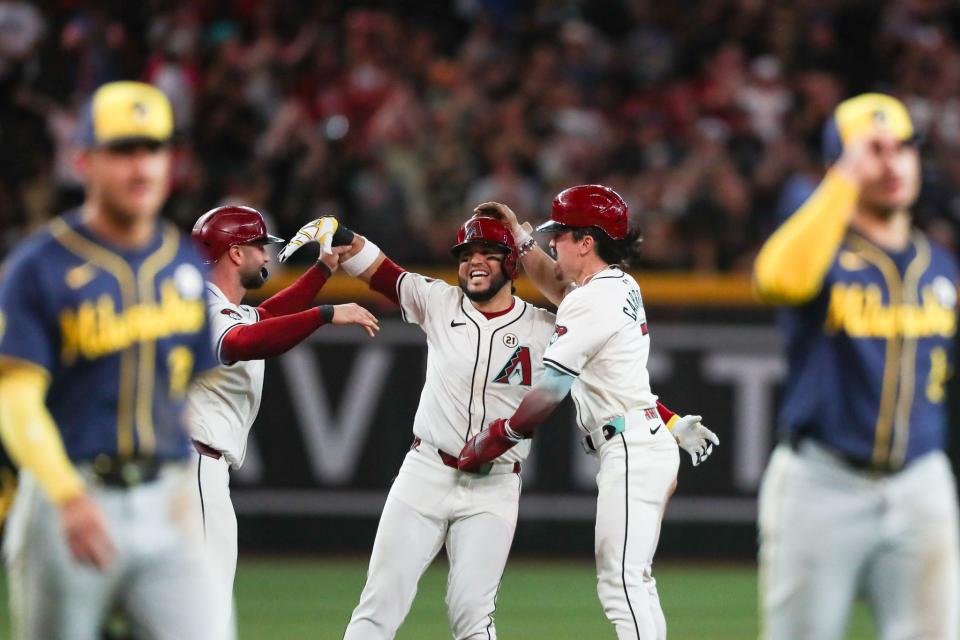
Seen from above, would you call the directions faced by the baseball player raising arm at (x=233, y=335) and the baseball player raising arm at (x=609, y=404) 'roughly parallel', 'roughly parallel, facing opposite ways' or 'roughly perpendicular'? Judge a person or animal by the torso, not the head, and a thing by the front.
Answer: roughly parallel, facing opposite ways

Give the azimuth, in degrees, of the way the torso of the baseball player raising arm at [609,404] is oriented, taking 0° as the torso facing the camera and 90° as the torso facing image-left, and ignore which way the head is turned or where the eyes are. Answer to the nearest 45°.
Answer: approximately 90°

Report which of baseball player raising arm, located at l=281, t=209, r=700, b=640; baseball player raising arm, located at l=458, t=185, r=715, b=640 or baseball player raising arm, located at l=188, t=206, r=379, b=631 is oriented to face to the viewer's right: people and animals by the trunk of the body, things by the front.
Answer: baseball player raising arm, located at l=188, t=206, r=379, b=631

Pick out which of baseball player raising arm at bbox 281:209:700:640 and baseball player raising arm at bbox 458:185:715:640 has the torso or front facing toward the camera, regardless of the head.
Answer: baseball player raising arm at bbox 281:209:700:640

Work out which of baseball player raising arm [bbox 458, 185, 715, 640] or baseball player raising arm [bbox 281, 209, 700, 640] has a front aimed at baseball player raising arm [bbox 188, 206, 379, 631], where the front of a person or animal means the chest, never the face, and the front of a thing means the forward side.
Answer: baseball player raising arm [bbox 458, 185, 715, 640]

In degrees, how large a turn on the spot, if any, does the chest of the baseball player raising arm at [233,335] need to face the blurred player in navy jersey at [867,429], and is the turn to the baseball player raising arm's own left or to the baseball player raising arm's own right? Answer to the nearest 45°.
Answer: approximately 45° to the baseball player raising arm's own right

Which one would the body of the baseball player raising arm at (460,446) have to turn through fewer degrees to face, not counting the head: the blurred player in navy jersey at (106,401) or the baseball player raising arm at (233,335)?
the blurred player in navy jersey

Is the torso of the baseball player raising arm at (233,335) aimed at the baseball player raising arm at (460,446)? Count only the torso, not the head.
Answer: yes

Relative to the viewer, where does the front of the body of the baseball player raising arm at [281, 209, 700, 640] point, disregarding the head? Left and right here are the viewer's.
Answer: facing the viewer

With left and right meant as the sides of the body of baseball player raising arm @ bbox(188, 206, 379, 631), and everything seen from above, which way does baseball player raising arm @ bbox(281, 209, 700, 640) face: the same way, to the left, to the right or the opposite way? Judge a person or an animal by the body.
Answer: to the right

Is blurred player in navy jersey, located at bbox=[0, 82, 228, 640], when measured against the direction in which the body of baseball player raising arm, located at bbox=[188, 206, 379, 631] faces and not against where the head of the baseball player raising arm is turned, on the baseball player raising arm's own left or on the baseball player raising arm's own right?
on the baseball player raising arm's own right

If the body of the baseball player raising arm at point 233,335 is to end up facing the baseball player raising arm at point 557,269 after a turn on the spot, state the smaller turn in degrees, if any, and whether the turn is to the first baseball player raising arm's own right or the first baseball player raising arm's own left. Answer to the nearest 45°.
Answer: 0° — they already face them

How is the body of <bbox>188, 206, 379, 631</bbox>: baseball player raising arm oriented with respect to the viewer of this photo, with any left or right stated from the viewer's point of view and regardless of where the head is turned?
facing to the right of the viewer

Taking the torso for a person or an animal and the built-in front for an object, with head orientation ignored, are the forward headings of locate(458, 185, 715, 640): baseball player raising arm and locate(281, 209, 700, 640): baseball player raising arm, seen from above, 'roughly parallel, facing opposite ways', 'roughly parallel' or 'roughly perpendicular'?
roughly perpendicular

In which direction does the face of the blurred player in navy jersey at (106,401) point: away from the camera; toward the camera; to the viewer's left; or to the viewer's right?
toward the camera
